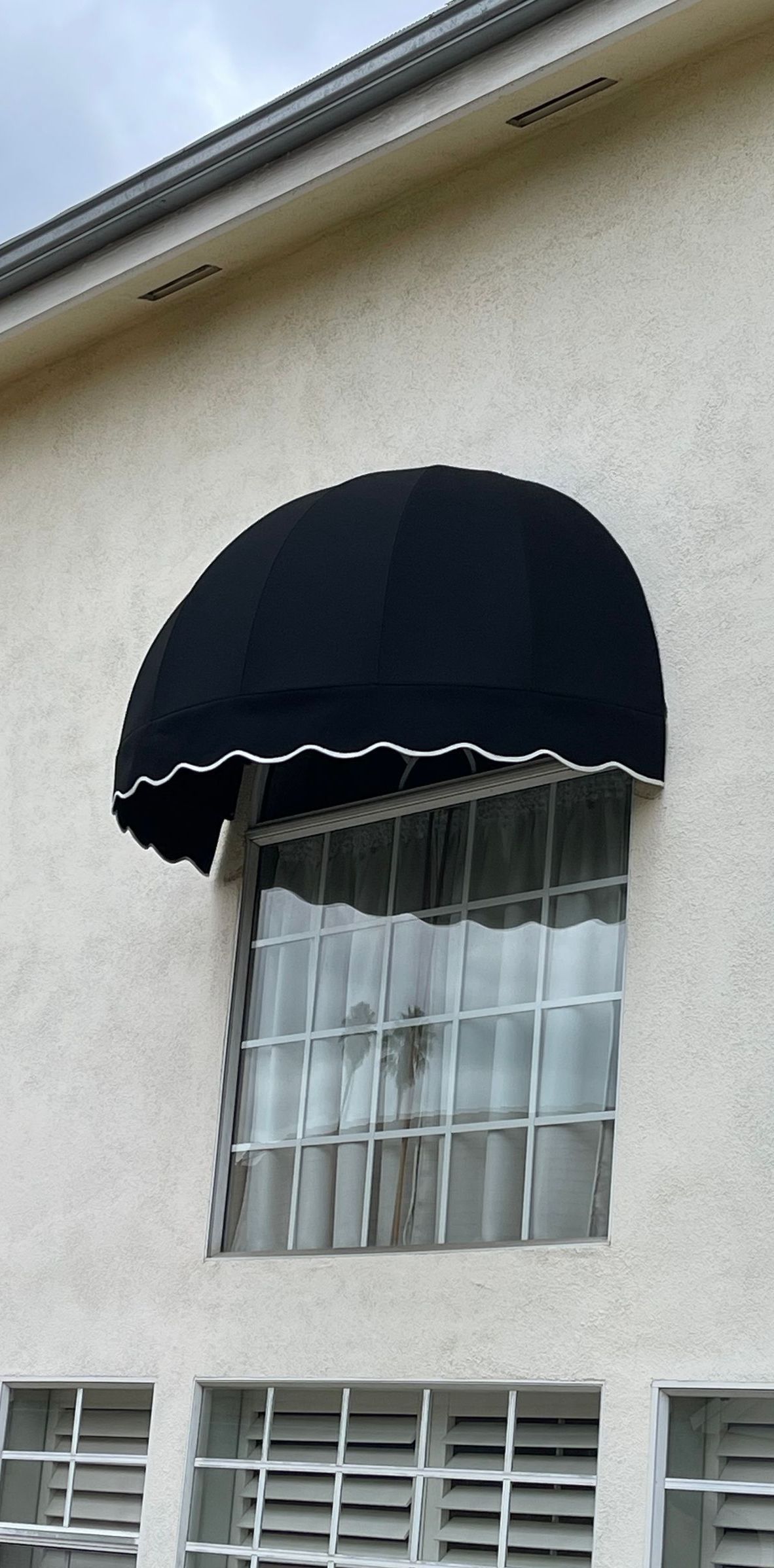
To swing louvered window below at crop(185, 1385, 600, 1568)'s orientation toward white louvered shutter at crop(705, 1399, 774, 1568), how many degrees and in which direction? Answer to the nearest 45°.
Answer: approximately 90° to its left

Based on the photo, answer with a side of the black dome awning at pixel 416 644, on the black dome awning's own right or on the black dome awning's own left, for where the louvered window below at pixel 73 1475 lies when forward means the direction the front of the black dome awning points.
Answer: on the black dome awning's own right

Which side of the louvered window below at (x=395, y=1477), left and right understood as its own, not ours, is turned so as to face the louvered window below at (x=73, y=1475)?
right

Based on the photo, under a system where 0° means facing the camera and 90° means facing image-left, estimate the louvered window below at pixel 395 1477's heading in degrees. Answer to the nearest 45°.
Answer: approximately 45°

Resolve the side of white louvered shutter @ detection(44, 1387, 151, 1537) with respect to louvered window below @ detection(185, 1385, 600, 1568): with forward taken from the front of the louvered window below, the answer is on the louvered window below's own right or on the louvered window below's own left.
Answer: on the louvered window below's own right
